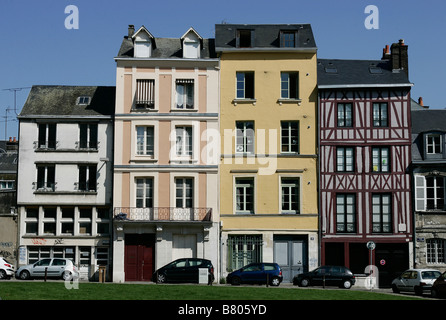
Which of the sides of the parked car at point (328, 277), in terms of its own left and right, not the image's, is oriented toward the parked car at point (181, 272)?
front

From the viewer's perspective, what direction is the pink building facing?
toward the camera

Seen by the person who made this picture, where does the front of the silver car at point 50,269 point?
facing to the left of the viewer

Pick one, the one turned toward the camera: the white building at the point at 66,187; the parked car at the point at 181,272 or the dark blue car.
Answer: the white building

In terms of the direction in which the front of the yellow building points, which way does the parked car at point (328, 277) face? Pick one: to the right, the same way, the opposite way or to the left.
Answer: to the right

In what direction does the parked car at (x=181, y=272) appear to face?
to the viewer's left

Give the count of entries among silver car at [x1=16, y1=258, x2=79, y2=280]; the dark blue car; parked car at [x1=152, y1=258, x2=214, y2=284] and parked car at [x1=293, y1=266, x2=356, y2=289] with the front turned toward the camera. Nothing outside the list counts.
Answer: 0

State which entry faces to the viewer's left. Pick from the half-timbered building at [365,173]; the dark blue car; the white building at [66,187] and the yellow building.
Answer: the dark blue car

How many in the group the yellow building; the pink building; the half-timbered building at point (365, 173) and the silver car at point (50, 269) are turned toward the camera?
3

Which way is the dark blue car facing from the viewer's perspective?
to the viewer's left

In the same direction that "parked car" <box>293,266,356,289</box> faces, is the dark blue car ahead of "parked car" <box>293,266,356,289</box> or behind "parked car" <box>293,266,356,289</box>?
ahead

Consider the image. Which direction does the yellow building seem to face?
toward the camera

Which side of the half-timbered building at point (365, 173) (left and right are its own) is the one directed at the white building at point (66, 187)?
right

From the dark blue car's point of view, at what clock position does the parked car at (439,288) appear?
The parked car is roughly at 7 o'clock from the dark blue car.

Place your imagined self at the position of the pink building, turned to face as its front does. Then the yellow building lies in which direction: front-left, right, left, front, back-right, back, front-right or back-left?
left

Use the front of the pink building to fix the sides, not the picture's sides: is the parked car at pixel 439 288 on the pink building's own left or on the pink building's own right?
on the pink building's own left

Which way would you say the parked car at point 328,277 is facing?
to the viewer's left

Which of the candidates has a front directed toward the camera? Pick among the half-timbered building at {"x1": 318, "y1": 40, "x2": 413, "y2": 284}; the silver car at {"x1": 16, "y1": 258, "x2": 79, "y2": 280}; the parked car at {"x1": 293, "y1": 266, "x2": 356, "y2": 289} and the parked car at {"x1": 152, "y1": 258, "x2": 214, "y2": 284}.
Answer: the half-timbered building

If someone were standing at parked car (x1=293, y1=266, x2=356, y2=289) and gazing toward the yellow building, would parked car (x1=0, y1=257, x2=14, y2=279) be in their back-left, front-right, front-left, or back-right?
front-left
